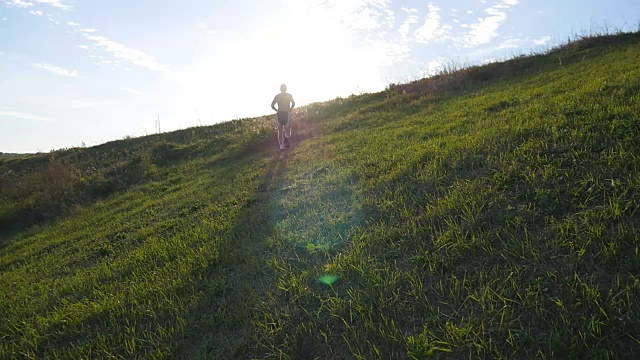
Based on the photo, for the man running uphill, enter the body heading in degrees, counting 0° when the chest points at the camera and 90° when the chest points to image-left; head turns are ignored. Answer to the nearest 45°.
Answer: approximately 180°
